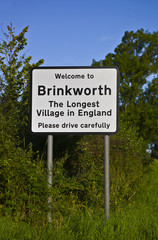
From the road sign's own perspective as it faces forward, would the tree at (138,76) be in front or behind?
behind

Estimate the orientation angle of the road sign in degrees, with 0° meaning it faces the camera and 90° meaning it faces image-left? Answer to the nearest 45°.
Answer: approximately 0°

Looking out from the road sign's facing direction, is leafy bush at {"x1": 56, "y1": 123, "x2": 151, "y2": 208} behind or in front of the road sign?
behind
